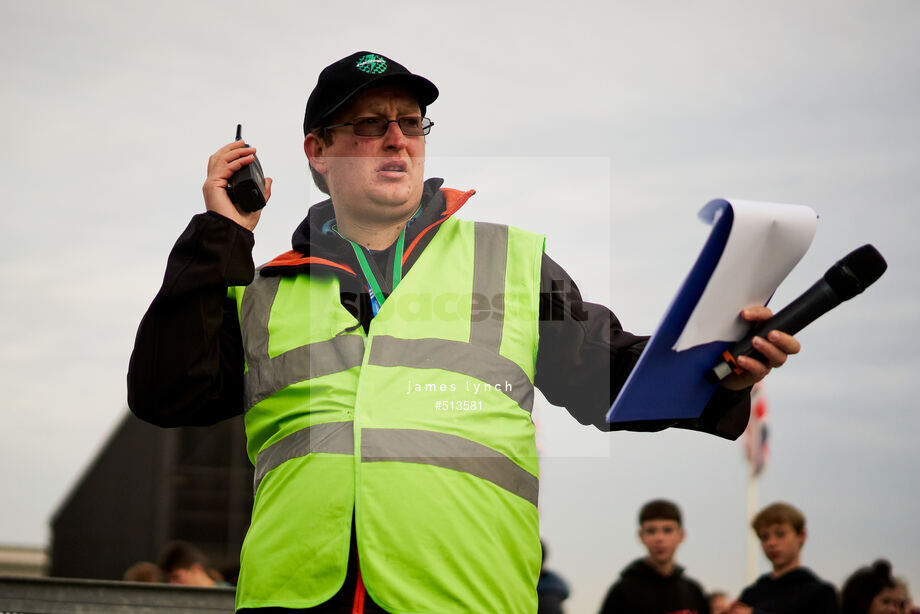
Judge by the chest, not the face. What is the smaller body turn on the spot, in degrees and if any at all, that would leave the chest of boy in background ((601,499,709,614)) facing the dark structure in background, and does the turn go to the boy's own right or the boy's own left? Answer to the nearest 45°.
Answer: approximately 135° to the boy's own right

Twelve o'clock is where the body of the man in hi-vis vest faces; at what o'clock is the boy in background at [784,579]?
The boy in background is roughly at 7 o'clock from the man in hi-vis vest.

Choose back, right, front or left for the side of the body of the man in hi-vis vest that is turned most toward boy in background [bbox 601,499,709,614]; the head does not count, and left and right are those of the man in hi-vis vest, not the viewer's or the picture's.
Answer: back

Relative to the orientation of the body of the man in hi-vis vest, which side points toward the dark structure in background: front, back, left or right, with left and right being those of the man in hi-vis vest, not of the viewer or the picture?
back

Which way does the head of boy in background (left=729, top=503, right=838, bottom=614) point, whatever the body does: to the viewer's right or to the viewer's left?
to the viewer's left

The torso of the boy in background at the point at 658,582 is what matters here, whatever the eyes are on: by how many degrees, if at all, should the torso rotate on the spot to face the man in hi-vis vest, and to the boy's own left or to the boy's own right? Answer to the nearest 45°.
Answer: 0° — they already face them

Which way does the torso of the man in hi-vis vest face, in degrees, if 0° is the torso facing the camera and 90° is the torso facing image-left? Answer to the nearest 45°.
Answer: approximately 0°

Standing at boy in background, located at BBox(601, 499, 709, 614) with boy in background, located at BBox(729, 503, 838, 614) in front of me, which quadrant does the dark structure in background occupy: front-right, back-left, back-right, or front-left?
back-left

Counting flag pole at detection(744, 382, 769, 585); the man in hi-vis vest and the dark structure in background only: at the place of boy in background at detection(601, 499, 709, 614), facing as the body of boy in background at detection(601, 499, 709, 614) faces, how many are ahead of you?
1

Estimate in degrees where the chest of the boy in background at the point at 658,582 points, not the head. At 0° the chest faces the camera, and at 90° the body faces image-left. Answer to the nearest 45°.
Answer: approximately 0°

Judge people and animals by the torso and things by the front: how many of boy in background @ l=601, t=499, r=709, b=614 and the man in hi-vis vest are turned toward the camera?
2

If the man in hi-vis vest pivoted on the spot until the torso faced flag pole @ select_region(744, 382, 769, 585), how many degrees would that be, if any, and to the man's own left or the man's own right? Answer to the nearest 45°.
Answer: approximately 180°
